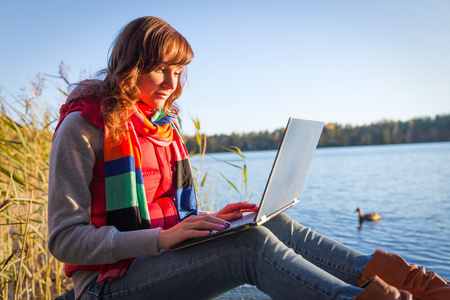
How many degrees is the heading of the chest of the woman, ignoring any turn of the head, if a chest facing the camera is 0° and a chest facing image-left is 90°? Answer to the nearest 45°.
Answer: approximately 315°

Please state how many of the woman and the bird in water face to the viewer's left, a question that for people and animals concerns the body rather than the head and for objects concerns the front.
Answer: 1

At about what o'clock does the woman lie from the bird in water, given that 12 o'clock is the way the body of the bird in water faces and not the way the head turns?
The woman is roughly at 9 o'clock from the bird in water.

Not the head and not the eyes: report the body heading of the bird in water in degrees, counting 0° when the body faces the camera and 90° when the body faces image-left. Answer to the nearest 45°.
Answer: approximately 90°

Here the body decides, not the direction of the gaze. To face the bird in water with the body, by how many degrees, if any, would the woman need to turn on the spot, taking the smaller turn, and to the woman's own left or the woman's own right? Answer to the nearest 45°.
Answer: approximately 90° to the woman's own left

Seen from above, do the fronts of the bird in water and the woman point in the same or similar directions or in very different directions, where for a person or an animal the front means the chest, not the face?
very different directions

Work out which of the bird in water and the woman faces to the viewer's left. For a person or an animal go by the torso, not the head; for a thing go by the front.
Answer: the bird in water
